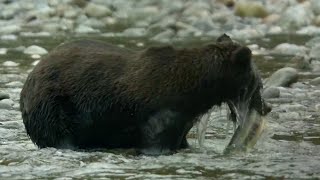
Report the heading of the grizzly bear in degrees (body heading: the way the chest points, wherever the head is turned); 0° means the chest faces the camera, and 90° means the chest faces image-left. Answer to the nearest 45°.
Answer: approximately 270°

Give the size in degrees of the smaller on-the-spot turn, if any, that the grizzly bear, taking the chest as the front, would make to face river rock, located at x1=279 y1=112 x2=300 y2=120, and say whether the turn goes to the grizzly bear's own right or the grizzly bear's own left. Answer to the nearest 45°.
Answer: approximately 45° to the grizzly bear's own left

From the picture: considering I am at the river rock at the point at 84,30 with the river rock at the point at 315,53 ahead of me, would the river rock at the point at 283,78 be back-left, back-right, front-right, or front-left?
front-right

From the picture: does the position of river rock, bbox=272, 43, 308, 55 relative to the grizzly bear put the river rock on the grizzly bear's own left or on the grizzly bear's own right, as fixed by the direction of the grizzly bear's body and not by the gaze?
on the grizzly bear's own left

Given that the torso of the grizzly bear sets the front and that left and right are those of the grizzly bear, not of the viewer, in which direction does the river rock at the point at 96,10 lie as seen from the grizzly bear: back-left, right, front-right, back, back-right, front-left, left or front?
left

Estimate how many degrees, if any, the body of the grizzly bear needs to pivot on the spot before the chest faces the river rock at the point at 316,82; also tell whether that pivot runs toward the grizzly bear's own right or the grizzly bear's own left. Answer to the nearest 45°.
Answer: approximately 45° to the grizzly bear's own left

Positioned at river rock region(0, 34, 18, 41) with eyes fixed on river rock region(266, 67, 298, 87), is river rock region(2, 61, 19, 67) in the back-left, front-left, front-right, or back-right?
front-right

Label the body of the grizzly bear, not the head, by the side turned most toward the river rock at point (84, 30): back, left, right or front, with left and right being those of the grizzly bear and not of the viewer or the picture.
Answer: left

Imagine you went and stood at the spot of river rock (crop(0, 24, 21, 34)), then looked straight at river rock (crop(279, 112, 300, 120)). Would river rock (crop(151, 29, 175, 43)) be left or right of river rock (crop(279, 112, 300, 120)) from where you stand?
left
